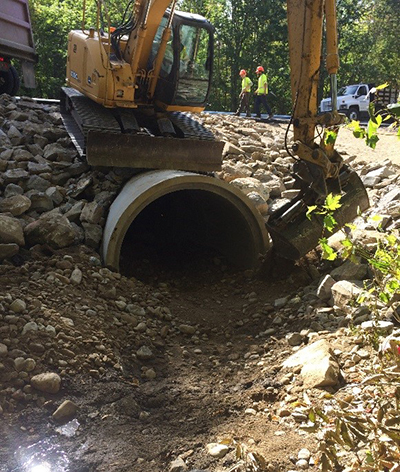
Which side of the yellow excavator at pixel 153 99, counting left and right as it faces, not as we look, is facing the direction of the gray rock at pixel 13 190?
right

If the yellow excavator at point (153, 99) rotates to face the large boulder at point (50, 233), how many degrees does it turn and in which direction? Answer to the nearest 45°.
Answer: approximately 45° to its right

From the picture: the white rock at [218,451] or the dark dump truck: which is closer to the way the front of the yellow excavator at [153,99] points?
the white rock

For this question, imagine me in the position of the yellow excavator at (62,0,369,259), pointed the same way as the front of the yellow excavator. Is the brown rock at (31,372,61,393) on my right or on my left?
on my right

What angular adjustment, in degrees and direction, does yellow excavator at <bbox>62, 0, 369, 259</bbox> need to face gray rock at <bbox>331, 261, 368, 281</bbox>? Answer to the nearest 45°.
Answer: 0° — it already faces it

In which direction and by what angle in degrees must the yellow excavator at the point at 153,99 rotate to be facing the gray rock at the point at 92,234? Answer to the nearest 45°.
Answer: approximately 45° to its right

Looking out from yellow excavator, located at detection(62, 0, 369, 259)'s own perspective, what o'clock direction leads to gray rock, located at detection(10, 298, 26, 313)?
The gray rock is roughly at 2 o'clock from the yellow excavator.

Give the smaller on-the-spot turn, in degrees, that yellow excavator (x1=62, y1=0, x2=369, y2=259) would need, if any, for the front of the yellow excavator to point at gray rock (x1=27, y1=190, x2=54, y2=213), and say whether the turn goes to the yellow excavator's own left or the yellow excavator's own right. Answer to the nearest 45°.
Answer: approximately 90° to the yellow excavator's own right

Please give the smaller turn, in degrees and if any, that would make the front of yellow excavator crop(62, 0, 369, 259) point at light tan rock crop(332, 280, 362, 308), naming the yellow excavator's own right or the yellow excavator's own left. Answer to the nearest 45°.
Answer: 0° — it already faces it

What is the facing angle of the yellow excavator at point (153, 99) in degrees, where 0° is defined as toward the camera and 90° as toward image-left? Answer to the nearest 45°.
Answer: approximately 315°

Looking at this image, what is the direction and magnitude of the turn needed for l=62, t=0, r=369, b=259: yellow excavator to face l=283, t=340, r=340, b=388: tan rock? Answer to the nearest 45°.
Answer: approximately 45° to its right
